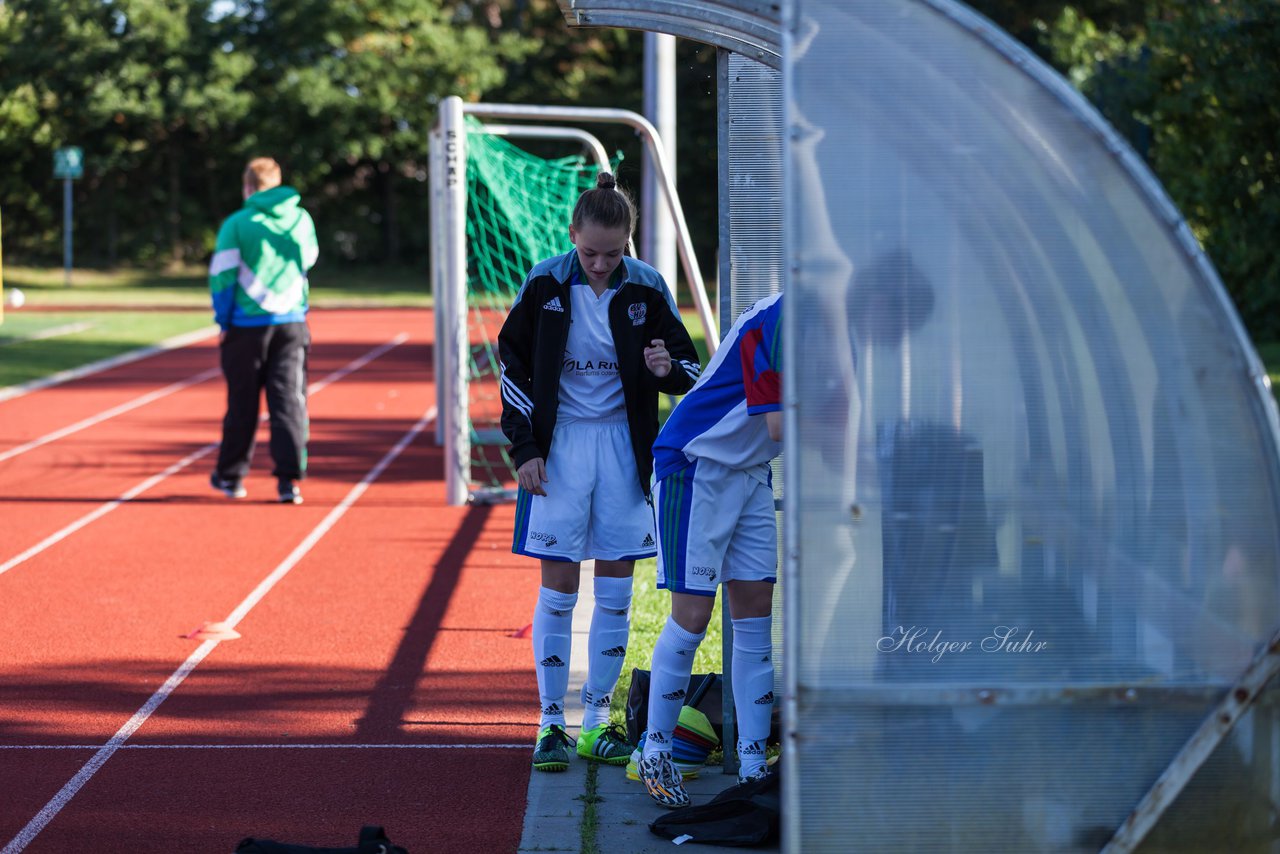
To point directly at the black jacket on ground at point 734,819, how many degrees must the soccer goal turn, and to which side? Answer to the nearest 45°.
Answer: approximately 90° to its left

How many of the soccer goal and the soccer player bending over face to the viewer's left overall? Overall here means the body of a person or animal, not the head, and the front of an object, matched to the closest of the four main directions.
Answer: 1

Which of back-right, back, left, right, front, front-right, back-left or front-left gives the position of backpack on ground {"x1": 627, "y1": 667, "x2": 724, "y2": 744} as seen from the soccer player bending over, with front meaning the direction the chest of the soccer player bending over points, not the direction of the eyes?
back-left

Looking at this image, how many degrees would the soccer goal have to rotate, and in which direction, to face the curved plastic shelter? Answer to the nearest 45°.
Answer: approximately 90° to its left

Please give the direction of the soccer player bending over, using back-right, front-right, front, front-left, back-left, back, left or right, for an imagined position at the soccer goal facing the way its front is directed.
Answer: left

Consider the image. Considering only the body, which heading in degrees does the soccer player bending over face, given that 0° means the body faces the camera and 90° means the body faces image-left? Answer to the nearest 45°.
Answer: approximately 315°

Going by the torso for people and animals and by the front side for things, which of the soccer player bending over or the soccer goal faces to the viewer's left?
the soccer goal

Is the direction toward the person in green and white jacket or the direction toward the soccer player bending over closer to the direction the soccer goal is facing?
the person in green and white jacket

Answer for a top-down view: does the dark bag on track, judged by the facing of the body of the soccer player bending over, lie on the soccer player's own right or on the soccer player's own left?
on the soccer player's own right

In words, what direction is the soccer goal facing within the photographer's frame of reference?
facing to the left of the viewer

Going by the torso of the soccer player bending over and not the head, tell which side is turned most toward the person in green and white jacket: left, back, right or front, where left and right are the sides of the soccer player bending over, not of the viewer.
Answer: back
